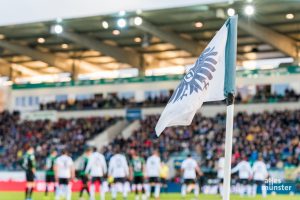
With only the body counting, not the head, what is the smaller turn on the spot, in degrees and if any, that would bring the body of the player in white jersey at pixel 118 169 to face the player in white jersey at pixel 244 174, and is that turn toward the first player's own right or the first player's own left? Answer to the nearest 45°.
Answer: approximately 45° to the first player's own right

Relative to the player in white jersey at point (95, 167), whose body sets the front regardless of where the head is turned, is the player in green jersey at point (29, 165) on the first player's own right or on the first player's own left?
on the first player's own left

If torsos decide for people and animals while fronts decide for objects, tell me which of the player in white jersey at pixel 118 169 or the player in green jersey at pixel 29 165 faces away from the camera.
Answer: the player in white jersey

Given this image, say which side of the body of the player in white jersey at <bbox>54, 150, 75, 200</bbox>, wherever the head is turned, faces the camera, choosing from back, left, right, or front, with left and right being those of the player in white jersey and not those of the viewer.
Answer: back

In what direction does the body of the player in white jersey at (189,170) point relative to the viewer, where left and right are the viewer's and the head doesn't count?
facing away from the viewer

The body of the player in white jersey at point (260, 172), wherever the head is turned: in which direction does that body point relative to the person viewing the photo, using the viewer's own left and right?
facing away from the viewer
